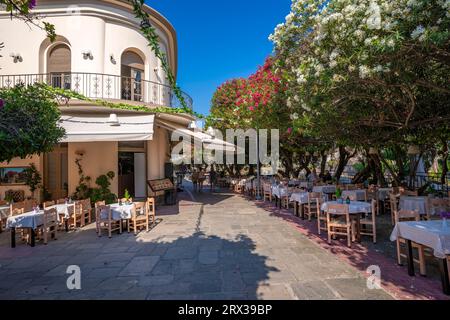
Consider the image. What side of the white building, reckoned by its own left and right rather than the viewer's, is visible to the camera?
front

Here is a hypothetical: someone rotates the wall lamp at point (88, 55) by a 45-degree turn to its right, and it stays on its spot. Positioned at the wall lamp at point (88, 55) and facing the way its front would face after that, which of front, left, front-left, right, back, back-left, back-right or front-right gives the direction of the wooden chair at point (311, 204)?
left

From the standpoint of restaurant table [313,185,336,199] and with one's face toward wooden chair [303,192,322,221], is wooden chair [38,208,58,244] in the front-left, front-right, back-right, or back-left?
front-right

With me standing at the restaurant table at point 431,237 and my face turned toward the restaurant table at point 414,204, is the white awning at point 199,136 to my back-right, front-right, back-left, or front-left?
front-left

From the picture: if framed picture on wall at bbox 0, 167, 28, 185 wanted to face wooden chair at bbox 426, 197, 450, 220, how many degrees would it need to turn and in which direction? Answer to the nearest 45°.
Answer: approximately 45° to its left

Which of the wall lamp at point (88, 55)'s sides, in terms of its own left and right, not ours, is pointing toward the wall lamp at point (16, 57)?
right

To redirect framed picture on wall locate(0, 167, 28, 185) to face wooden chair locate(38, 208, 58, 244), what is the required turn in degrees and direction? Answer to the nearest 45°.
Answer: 0° — it already faces it

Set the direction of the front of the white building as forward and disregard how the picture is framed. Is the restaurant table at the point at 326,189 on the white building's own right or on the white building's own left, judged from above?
on the white building's own left

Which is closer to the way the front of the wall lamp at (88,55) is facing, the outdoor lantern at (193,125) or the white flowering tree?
the white flowering tree

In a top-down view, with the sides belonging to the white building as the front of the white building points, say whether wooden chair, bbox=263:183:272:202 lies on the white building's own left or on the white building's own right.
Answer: on the white building's own left

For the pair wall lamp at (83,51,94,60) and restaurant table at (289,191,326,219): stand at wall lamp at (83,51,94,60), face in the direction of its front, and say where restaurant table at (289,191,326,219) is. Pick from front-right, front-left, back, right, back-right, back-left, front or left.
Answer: front-left

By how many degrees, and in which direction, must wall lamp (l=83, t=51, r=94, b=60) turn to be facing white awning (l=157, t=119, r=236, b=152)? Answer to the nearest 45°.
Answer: approximately 90° to its left
